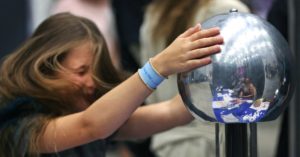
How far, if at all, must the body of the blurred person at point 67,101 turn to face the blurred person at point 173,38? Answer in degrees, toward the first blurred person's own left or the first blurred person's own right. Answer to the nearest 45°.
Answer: approximately 45° to the first blurred person's own left

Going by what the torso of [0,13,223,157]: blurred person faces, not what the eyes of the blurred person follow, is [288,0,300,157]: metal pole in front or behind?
in front

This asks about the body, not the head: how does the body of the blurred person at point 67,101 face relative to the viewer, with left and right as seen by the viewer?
facing to the right of the viewer
